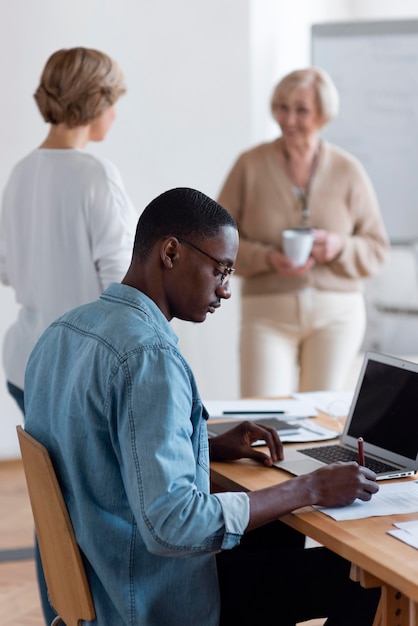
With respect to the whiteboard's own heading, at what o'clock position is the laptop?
The laptop is roughly at 12 o'clock from the whiteboard.

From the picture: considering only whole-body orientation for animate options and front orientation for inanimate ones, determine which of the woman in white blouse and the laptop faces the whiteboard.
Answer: the woman in white blouse

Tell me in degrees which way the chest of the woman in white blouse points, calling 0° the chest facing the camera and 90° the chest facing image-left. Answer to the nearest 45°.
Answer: approximately 225°

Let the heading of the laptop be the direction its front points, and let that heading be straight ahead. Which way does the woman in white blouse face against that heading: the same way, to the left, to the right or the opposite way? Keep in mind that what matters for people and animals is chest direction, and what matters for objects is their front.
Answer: the opposite way

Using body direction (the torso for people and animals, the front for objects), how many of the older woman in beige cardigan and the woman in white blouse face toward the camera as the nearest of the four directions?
1

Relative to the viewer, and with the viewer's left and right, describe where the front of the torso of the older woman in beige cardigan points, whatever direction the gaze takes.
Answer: facing the viewer

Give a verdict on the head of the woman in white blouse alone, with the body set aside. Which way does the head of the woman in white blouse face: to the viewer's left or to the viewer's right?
to the viewer's right

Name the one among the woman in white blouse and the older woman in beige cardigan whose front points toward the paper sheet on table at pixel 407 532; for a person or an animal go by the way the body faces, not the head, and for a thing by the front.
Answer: the older woman in beige cardigan

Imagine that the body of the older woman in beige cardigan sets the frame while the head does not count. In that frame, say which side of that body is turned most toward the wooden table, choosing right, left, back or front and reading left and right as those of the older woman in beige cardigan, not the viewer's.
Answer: front

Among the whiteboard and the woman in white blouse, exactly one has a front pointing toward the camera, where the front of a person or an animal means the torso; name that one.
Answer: the whiteboard

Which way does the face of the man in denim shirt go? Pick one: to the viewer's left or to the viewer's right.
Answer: to the viewer's right

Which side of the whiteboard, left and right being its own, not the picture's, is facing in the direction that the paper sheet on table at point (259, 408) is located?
front

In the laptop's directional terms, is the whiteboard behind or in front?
behind

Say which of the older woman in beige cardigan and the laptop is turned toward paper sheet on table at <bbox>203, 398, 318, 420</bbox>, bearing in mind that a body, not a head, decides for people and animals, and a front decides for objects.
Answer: the older woman in beige cardigan
